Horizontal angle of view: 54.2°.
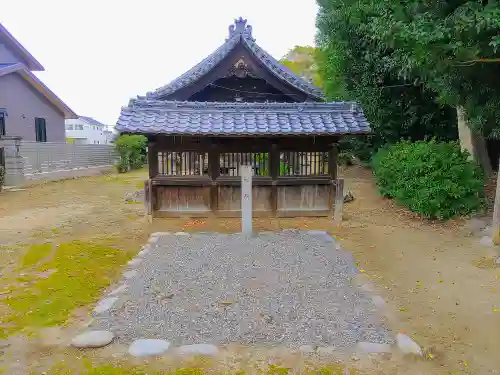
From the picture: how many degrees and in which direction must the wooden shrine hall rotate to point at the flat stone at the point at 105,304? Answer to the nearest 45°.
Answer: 0° — it already faces it

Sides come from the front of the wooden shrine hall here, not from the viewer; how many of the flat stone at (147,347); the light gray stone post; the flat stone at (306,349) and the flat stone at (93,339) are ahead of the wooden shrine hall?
4

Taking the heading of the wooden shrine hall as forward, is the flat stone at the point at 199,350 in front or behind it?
in front

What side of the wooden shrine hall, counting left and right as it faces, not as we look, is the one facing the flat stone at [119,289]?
front

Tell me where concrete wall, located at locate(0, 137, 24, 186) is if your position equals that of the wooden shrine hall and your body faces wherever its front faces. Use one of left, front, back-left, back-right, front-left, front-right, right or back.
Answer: back-right

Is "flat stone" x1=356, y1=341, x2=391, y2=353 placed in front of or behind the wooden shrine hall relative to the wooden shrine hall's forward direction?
in front

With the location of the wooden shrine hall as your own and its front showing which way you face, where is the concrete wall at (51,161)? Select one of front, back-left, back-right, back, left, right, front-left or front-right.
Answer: back-right

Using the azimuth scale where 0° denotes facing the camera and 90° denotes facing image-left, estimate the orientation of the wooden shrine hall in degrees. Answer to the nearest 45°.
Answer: approximately 0°

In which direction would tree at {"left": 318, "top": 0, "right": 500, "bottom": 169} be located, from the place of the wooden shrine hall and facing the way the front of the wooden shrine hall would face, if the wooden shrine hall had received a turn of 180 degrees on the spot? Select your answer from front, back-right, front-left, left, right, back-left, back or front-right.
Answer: back-right

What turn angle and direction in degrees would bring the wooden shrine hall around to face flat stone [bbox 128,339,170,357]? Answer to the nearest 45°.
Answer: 0° — it already faces it

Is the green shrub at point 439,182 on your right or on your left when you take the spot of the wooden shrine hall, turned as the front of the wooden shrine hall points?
on your left

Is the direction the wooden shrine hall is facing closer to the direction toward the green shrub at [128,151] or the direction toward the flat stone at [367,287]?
the flat stone
